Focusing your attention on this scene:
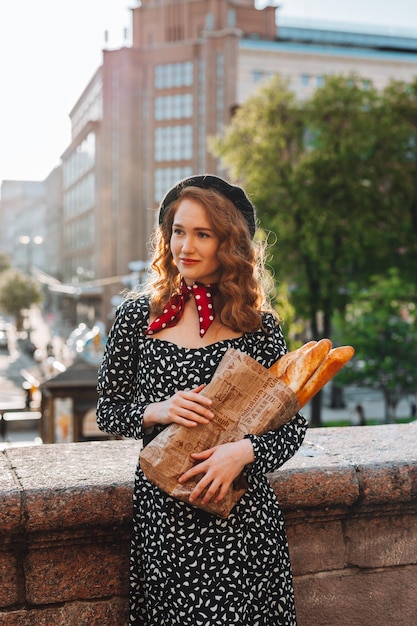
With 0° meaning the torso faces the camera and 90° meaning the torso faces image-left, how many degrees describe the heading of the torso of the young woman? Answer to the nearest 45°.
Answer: approximately 0°

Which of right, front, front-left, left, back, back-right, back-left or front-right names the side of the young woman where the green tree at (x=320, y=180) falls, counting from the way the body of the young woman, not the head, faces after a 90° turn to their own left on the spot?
left

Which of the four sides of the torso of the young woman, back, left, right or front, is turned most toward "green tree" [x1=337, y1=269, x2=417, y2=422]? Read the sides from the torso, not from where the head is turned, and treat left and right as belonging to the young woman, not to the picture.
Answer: back

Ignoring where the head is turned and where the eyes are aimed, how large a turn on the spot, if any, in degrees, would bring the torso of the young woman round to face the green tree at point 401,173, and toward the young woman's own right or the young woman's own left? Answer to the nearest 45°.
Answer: approximately 180°
